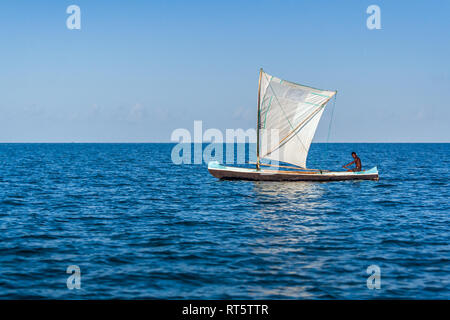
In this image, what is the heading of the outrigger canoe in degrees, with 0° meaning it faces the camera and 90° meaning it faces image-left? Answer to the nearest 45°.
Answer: approximately 90°
